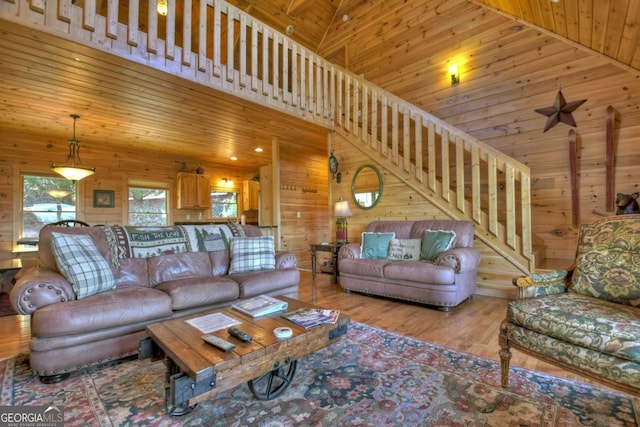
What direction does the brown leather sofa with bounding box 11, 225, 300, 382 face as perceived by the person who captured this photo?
facing the viewer and to the right of the viewer

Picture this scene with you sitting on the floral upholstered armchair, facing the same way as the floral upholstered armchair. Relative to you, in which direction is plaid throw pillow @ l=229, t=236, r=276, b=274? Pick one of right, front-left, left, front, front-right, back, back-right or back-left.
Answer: front-right

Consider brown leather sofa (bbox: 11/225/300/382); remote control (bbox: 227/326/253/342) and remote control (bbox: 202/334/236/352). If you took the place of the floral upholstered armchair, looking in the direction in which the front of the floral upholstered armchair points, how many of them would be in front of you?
3

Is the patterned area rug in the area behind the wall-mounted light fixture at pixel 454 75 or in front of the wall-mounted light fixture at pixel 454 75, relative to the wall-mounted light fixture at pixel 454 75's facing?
in front

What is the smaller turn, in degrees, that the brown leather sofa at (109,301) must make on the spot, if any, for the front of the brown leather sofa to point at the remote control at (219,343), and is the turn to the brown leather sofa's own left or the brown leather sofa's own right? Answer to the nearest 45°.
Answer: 0° — it already faces it

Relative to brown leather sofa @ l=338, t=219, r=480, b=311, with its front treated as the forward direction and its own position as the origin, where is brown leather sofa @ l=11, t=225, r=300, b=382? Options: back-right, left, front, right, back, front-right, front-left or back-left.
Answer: front

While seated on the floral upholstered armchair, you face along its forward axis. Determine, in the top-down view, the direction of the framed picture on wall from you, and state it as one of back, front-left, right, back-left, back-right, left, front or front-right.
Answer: front-right

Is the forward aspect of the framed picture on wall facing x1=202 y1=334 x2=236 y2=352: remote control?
yes

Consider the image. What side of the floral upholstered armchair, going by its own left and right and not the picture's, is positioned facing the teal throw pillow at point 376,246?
right

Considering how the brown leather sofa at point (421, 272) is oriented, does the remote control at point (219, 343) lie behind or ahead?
ahead

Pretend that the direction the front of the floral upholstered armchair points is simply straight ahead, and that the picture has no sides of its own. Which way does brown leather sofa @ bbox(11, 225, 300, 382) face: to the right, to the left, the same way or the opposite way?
to the left
